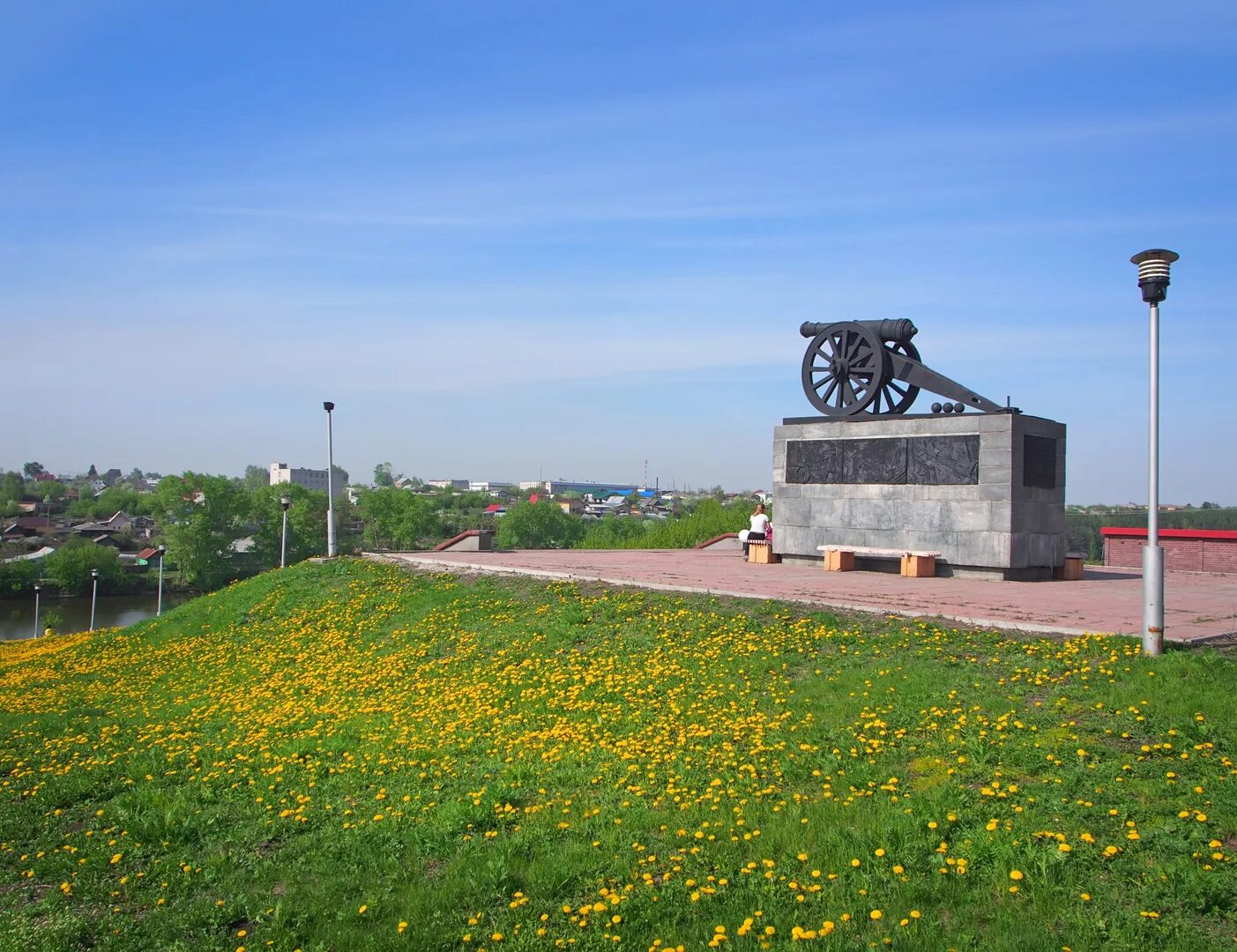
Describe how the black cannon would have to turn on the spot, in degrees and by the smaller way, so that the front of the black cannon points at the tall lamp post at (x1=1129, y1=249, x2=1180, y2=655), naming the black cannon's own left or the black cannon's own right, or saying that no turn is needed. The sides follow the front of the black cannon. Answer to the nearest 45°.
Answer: approximately 135° to the black cannon's own left

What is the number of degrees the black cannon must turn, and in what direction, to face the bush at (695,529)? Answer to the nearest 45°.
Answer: approximately 45° to its right

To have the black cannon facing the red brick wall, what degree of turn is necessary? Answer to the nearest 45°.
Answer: approximately 135° to its right

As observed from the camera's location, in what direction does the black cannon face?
facing away from the viewer and to the left of the viewer
